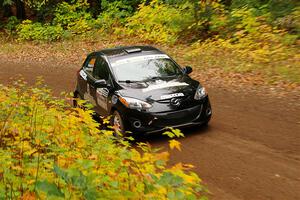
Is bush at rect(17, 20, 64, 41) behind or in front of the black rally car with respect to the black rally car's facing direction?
behind

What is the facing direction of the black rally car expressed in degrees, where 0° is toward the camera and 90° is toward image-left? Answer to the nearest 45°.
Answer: approximately 315°

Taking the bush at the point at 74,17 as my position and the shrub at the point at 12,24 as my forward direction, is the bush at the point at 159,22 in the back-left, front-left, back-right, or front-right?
back-left

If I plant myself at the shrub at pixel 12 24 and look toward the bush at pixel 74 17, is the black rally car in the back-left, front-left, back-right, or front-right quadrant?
front-right

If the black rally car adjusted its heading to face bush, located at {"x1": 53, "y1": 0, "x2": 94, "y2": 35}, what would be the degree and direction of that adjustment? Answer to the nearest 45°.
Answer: approximately 135° to its left

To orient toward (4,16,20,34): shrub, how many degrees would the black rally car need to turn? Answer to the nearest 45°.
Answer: approximately 180°

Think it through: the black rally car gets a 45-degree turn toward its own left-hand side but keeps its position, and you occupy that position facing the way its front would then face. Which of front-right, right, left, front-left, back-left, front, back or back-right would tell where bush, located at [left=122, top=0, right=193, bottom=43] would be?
left
